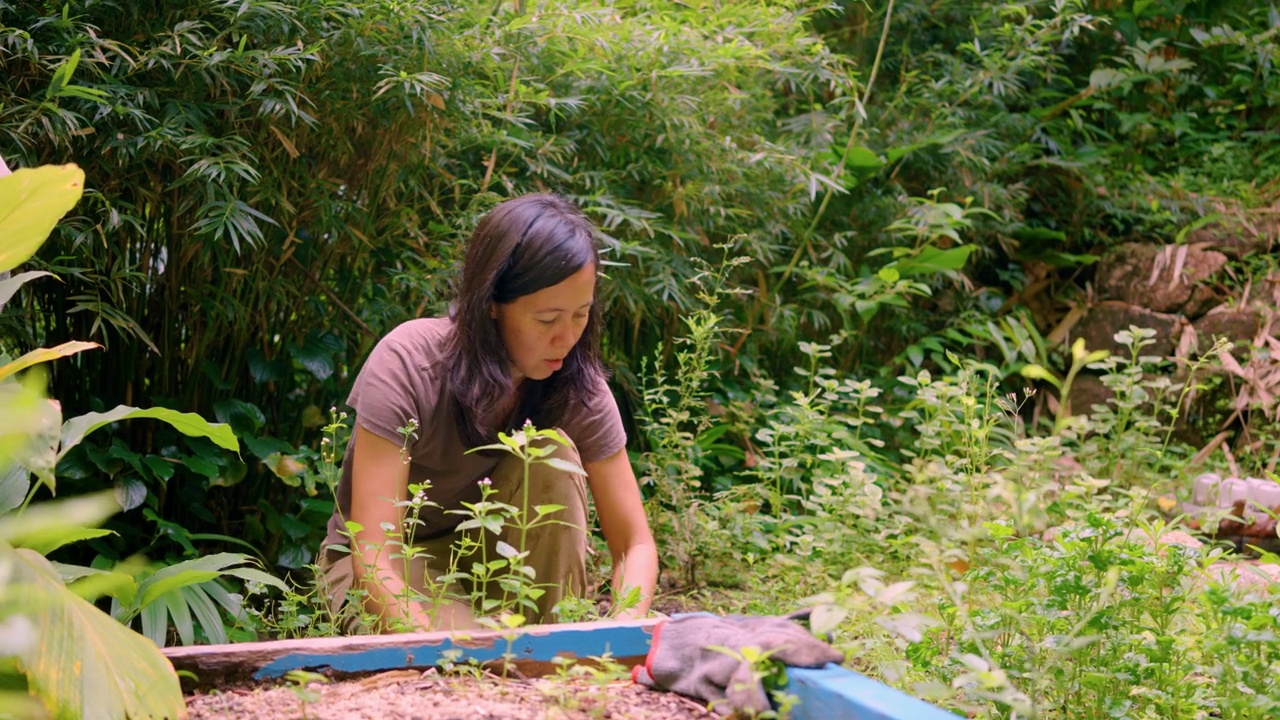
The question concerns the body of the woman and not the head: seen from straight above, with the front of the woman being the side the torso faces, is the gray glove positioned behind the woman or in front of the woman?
in front

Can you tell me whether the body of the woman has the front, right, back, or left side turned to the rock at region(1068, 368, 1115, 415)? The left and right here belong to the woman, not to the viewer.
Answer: left

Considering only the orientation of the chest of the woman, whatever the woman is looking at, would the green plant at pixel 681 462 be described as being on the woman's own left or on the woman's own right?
on the woman's own left

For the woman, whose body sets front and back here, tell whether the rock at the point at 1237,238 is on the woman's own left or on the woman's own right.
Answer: on the woman's own left

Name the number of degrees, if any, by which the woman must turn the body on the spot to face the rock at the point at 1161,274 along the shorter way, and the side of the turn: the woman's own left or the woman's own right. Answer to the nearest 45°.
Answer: approximately 90° to the woman's own left

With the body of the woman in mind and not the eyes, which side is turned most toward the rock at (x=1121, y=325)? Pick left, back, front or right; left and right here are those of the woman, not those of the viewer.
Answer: left

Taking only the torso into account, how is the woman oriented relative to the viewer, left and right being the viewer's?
facing the viewer and to the right of the viewer

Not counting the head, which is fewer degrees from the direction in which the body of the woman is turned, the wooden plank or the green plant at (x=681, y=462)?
the wooden plank
